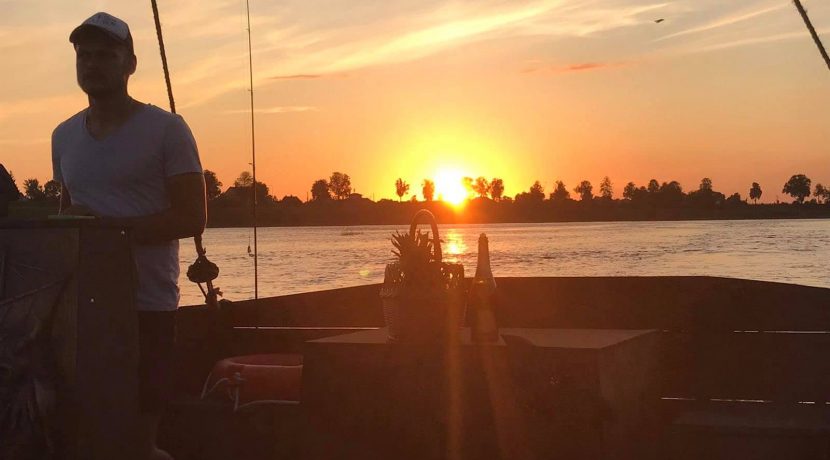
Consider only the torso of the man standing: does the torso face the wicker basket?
no

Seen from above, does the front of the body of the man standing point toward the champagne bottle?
no

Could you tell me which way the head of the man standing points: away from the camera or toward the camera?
toward the camera
